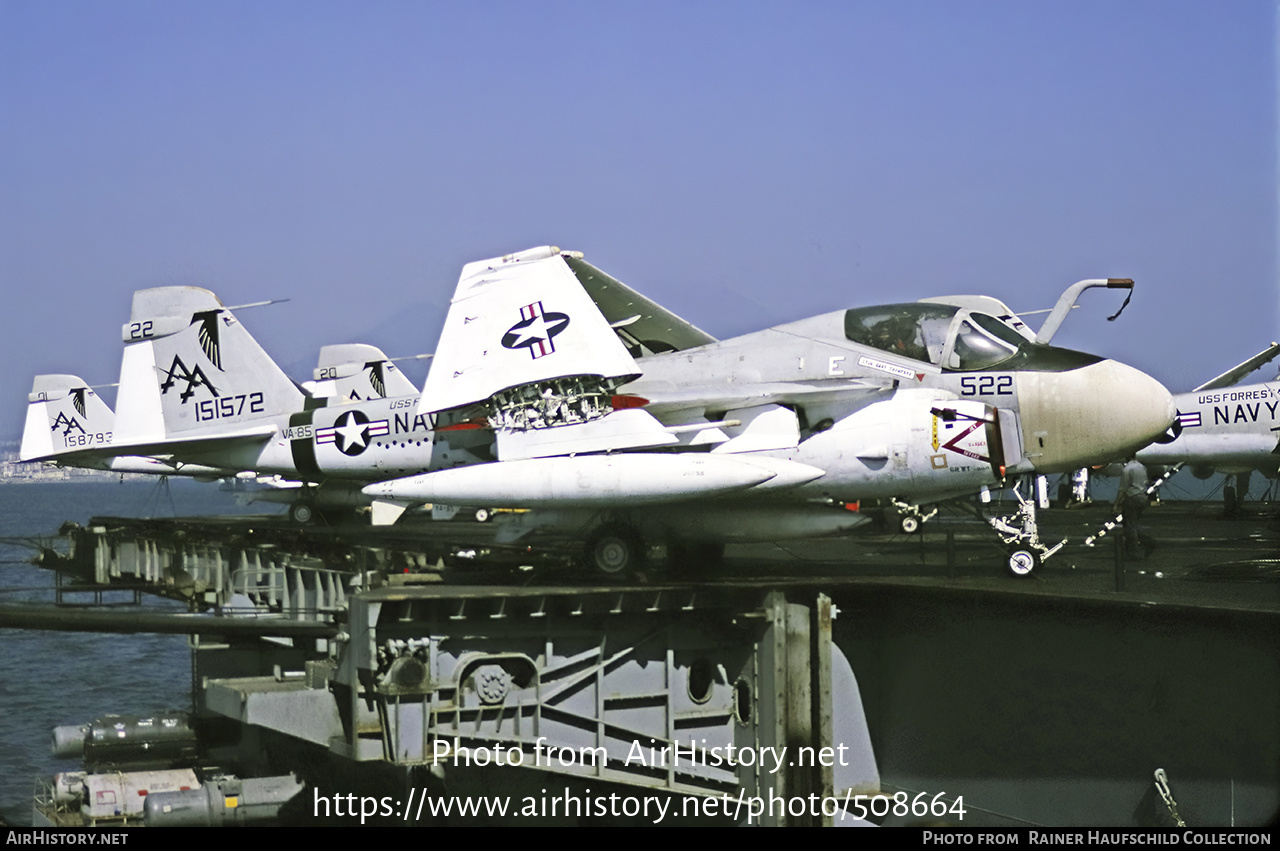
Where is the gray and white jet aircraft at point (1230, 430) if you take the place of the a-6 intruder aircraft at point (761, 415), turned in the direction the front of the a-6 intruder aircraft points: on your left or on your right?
on your left

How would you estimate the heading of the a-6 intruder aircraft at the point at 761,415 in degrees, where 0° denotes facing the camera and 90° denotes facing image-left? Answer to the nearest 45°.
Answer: approximately 270°
